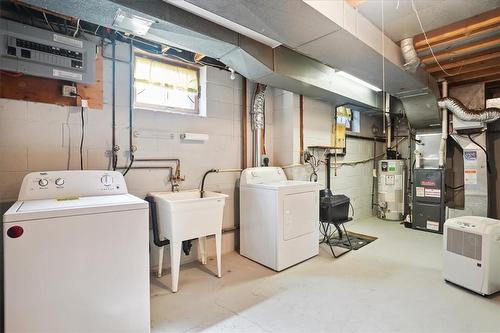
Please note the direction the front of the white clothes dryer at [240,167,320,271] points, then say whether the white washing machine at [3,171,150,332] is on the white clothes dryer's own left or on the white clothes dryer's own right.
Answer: on the white clothes dryer's own right

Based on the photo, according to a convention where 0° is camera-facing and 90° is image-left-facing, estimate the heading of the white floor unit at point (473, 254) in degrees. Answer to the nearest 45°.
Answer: approximately 45°

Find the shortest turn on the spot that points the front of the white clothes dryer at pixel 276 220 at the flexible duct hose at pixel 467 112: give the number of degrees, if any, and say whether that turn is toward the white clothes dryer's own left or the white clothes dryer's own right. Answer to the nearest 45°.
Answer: approximately 90° to the white clothes dryer's own left

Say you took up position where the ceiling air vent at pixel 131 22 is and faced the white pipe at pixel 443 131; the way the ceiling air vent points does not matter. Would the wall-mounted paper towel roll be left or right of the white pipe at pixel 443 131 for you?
left

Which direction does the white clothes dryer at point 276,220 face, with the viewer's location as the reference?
facing the viewer and to the right of the viewer

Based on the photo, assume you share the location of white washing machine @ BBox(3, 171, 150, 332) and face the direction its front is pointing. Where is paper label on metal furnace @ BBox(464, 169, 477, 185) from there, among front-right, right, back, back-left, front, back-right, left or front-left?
left

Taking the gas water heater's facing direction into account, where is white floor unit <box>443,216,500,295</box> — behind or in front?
in front
